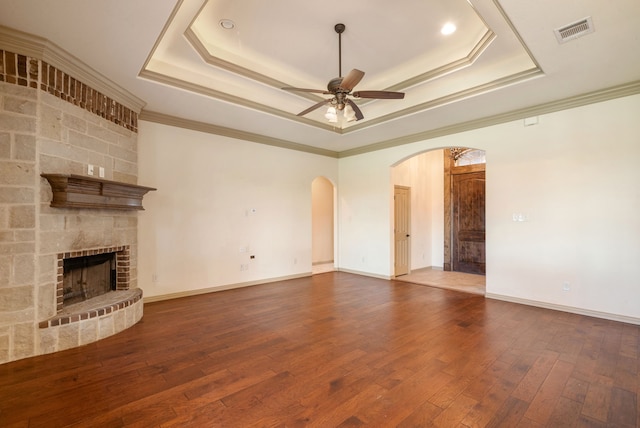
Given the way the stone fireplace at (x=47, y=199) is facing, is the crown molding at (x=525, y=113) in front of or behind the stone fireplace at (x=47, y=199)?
in front

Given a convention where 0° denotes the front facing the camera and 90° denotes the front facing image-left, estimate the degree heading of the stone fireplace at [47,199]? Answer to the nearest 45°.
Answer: approximately 315°

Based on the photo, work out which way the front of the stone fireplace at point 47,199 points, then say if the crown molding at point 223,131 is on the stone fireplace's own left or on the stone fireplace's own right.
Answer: on the stone fireplace's own left

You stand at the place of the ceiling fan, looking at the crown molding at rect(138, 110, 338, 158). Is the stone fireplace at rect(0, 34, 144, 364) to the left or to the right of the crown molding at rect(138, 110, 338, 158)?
left

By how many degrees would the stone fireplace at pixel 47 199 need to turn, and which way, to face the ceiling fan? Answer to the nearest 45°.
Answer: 0° — it already faces it

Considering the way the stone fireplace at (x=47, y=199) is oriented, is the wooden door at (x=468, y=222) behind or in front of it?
in front

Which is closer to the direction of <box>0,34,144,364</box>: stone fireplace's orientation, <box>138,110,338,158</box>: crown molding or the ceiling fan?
the ceiling fan

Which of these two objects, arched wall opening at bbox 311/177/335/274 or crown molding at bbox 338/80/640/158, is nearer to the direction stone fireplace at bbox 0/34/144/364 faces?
the crown molding
